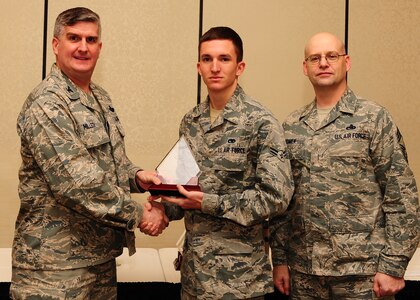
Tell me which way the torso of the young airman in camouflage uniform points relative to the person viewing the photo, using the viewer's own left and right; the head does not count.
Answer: facing the viewer and to the left of the viewer

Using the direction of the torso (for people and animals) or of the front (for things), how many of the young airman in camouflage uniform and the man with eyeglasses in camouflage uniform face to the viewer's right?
0

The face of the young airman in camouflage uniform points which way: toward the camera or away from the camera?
toward the camera

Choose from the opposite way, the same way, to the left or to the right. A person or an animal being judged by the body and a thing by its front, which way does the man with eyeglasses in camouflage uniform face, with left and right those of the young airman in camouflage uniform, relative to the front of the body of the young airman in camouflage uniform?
the same way

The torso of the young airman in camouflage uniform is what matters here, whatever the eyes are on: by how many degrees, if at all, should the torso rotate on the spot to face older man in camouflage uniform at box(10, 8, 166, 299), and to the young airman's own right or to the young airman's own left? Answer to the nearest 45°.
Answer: approximately 45° to the young airman's own right

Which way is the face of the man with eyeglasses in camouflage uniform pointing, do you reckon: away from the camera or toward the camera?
toward the camera

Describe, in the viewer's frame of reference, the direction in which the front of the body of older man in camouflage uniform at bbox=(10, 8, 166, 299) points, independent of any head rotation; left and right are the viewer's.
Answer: facing the viewer and to the right of the viewer

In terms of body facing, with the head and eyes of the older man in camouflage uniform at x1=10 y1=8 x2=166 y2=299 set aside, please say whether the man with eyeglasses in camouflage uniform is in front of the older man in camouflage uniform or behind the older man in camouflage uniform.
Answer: in front
